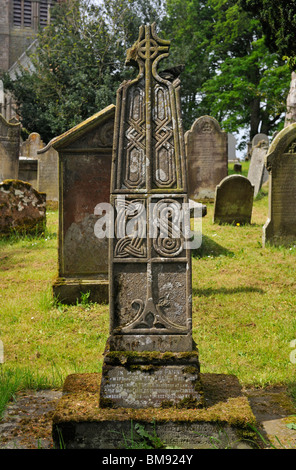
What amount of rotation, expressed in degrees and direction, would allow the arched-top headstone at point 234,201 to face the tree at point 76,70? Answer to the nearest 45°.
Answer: approximately 135° to its right

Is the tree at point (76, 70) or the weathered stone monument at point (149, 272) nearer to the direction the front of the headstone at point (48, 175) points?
the weathered stone monument

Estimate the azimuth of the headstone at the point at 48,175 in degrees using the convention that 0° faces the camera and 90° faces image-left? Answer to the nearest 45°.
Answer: approximately 0°

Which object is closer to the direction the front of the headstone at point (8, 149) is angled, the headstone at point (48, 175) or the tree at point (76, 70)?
the headstone

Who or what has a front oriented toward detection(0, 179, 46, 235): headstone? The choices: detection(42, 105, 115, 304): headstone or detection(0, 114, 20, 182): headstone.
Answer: detection(0, 114, 20, 182): headstone

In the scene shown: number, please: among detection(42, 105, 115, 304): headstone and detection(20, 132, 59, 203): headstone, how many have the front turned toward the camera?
2

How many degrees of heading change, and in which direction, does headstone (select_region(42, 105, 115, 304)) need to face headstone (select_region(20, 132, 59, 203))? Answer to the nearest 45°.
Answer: approximately 180°

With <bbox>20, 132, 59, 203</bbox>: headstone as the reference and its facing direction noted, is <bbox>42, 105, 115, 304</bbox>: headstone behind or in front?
in front

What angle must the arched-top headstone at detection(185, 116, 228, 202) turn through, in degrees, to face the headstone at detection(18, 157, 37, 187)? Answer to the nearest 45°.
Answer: approximately 90° to its right
